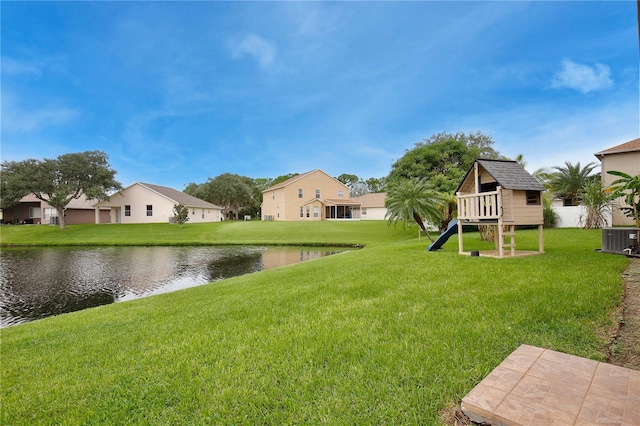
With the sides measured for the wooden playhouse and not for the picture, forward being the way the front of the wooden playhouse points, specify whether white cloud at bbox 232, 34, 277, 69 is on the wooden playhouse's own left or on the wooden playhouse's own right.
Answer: on the wooden playhouse's own right

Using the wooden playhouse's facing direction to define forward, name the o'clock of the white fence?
The white fence is roughly at 5 o'clock from the wooden playhouse.

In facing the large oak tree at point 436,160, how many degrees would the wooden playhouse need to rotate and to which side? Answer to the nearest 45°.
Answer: approximately 135° to its right

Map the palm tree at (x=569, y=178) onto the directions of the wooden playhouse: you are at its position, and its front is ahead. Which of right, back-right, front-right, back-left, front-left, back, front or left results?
back-right

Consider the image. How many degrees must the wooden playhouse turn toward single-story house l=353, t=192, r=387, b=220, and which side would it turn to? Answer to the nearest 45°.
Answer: approximately 90° to its right

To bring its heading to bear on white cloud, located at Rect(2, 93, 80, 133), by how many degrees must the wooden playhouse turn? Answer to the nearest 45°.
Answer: approximately 45° to its right

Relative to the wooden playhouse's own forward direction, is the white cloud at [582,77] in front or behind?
behind

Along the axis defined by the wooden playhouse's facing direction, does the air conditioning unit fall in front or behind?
behind

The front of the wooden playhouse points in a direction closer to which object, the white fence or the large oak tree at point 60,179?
the large oak tree

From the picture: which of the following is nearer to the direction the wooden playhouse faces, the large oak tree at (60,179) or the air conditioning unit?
the large oak tree

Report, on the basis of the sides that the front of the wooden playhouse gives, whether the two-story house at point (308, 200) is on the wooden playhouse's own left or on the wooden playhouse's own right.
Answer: on the wooden playhouse's own right
